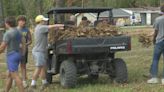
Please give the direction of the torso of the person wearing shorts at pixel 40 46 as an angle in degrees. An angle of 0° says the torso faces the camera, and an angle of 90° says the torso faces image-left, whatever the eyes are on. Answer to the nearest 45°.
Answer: approximately 270°

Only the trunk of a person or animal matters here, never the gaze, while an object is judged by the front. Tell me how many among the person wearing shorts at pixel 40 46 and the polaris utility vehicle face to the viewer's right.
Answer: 1

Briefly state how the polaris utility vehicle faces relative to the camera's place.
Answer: facing away from the viewer and to the left of the viewer

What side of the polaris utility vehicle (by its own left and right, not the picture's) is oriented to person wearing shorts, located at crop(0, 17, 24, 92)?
left
